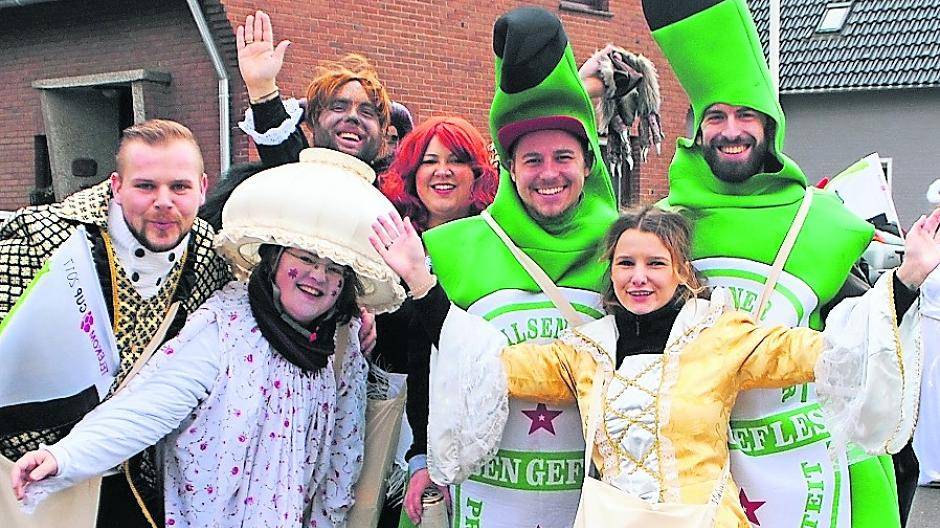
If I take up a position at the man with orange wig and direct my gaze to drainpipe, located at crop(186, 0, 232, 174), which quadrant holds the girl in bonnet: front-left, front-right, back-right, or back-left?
back-left

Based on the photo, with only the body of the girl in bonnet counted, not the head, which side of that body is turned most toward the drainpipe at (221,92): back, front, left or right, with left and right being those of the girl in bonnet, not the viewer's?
back

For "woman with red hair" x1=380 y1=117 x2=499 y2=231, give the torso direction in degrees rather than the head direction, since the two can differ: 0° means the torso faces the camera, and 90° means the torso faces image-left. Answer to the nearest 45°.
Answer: approximately 0°

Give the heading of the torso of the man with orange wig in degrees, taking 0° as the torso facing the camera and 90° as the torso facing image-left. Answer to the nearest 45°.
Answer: approximately 0°

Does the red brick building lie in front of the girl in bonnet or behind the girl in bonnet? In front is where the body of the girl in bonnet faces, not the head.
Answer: behind
